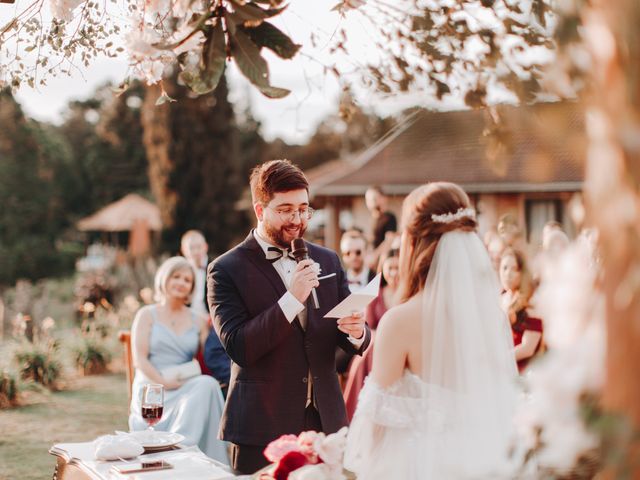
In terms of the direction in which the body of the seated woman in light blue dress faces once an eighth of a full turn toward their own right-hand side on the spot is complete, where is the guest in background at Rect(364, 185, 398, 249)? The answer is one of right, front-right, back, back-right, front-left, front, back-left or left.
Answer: back-left

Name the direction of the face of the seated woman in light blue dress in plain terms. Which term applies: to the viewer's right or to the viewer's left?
to the viewer's right

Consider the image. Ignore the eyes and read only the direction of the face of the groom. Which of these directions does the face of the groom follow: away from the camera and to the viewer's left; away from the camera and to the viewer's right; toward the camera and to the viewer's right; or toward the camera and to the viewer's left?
toward the camera and to the viewer's right

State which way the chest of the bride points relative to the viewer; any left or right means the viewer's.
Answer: facing away from the viewer and to the left of the viewer

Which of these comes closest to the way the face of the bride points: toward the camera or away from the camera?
away from the camera

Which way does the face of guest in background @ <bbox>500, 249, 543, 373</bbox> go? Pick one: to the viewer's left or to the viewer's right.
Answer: to the viewer's left

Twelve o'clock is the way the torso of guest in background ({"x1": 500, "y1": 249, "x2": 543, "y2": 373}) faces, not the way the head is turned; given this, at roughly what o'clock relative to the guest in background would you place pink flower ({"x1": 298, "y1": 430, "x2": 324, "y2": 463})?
The pink flower is roughly at 11 o'clock from the guest in background.

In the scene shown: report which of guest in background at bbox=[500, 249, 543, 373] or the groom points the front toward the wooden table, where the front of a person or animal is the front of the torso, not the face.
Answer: the guest in background

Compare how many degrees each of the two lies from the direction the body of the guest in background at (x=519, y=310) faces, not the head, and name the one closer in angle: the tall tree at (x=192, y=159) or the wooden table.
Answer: the wooden table

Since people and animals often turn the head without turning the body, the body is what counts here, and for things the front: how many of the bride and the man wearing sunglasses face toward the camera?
1
